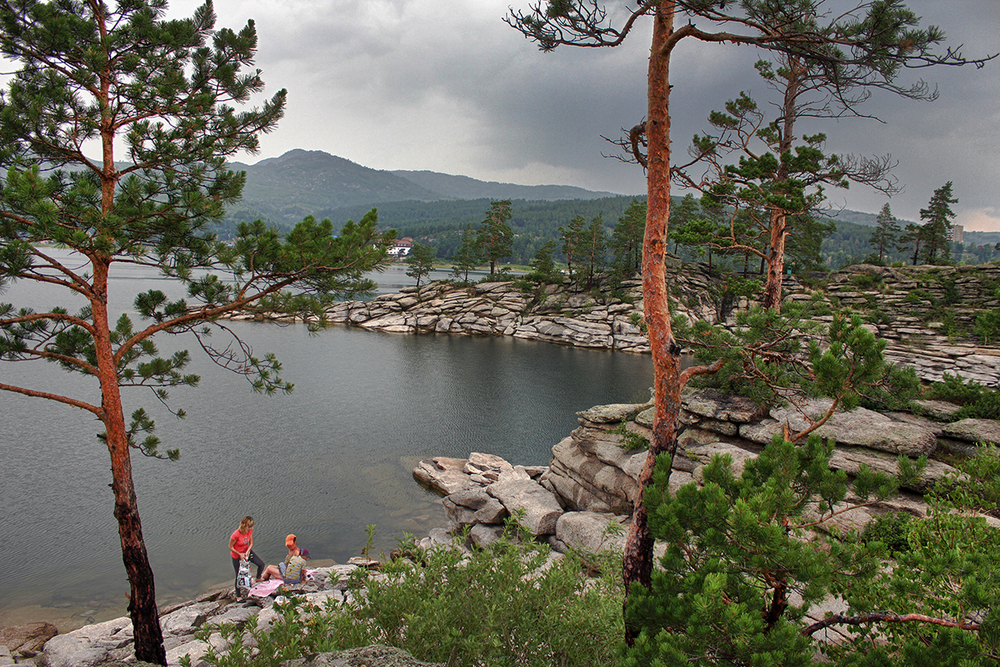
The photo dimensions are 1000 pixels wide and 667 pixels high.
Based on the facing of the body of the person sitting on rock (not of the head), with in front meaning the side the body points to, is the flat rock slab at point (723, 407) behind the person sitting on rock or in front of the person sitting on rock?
behind

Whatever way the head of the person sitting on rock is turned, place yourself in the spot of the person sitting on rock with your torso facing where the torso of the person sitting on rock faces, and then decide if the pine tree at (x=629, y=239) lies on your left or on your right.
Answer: on your right

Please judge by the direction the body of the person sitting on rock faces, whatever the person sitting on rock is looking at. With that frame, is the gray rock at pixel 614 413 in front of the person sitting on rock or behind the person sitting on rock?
behind

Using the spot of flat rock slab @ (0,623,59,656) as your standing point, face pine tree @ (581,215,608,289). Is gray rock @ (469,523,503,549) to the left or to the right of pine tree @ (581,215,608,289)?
right

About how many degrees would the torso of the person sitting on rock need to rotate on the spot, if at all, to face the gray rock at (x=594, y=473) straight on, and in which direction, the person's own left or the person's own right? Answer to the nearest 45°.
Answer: approximately 180°

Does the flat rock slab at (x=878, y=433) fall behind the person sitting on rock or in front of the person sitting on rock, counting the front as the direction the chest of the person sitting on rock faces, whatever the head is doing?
behind

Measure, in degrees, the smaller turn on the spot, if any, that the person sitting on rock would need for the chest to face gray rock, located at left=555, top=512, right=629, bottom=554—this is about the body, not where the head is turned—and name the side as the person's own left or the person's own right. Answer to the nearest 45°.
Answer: approximately 180°

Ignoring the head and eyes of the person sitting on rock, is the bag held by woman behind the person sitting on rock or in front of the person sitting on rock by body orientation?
in front

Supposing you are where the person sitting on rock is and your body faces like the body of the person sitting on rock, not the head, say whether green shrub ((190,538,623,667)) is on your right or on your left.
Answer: on your left
